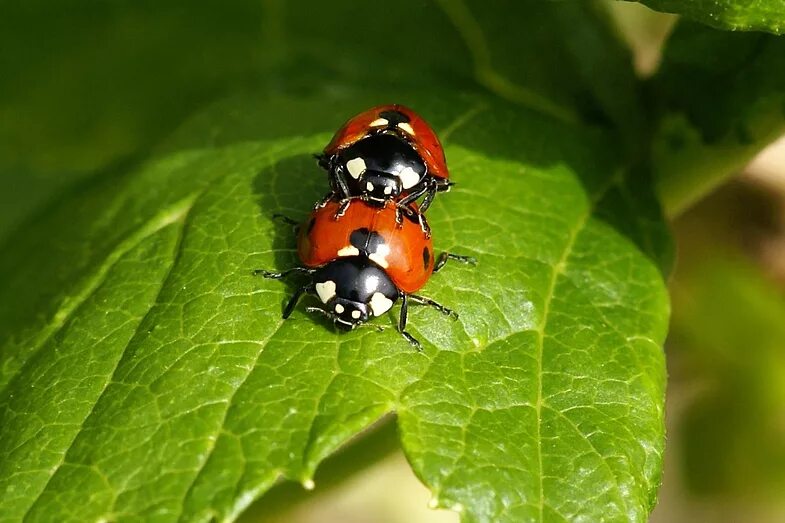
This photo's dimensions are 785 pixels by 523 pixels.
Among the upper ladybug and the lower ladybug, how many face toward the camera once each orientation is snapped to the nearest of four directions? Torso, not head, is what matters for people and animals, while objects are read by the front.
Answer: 2

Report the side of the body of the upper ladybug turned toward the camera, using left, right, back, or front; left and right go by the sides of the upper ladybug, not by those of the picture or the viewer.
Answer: front

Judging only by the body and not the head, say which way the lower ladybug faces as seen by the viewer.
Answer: toward the camera

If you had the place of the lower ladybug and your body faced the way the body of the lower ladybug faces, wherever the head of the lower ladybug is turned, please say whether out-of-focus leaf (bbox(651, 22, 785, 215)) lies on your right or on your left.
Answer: on your left

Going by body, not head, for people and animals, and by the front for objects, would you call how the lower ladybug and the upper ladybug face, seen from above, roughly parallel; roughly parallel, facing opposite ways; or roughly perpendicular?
roughly parallel

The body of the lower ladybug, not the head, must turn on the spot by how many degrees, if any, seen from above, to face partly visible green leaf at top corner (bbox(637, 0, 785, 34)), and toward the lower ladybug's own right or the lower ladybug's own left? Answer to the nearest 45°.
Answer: approximately 90° to the lower ladybug's own left
